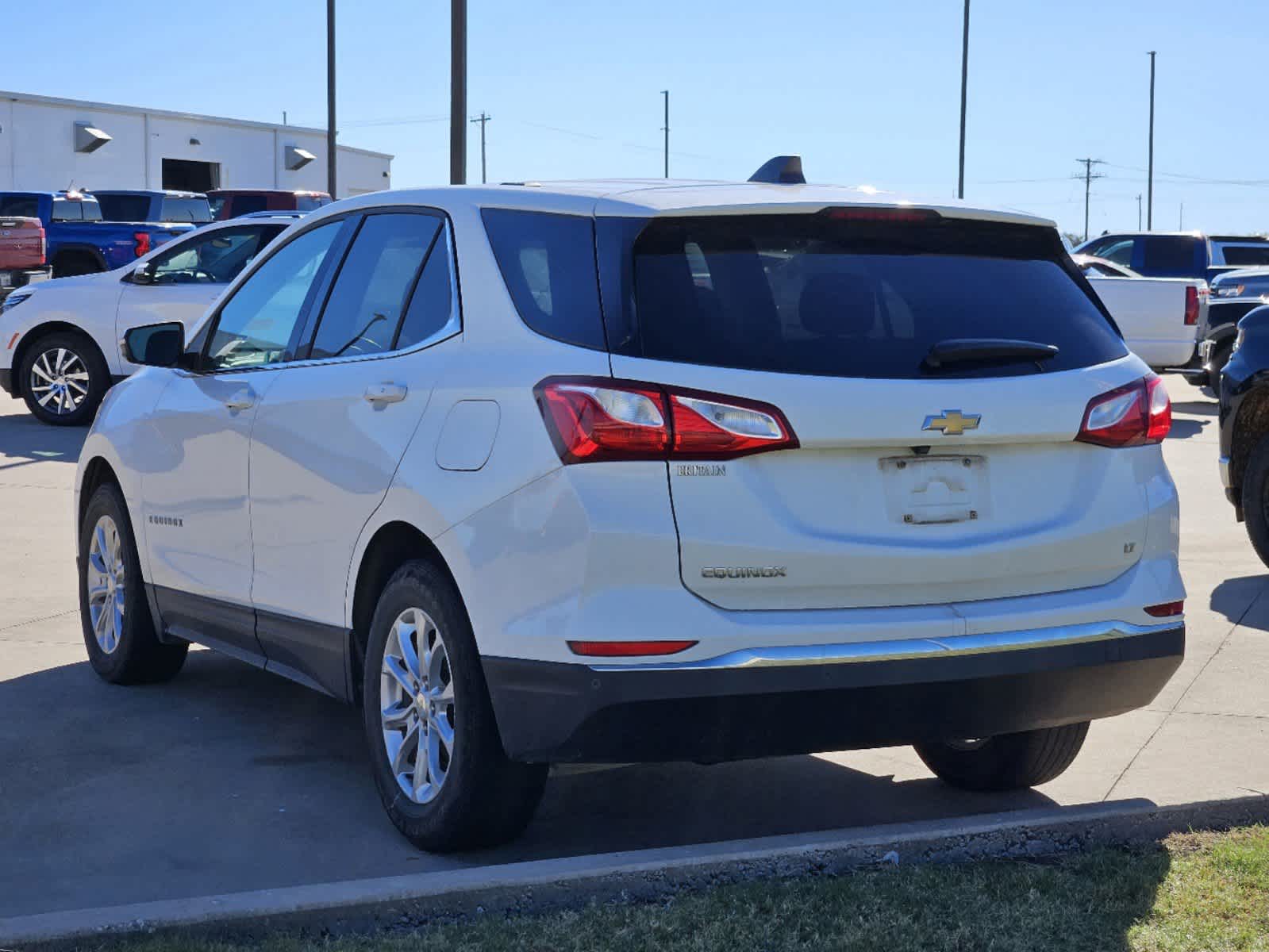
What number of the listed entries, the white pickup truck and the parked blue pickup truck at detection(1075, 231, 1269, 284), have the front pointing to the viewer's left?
2

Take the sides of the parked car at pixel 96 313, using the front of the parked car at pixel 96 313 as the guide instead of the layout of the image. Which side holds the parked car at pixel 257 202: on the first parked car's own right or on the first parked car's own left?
on the first parked car's own right

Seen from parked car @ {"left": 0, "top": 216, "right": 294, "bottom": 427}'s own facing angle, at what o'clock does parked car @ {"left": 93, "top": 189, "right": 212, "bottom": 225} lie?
parked car @ {"left": 93, "top": 189, "right": 212, "bottom": 225} is roughly at 3 o'clock from parked car @ {"left": 0, "top": 216, "right": 294, "bottom": 427}.

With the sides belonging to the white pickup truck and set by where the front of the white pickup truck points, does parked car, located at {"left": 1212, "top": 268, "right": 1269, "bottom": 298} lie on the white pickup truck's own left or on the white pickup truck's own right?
on the white pickup truck's own right

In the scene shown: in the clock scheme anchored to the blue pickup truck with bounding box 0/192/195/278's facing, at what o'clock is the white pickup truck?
The white pickup truck is roughly at 6 o'clock from the blue pickup truck.

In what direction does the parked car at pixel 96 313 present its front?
to the viewer's left

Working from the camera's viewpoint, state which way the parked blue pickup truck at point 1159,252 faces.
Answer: facing to the left of the viewer

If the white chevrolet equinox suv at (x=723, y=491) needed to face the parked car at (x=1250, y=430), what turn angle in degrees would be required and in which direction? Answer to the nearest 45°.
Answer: approximately 90° to its right

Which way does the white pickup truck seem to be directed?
to the viewer's left
